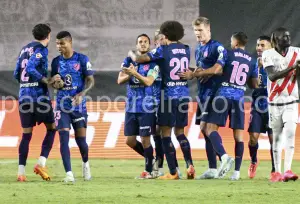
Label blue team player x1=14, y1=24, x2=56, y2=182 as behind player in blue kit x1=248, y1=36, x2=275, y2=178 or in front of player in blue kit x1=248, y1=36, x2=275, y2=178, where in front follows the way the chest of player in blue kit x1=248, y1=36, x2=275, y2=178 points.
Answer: in front

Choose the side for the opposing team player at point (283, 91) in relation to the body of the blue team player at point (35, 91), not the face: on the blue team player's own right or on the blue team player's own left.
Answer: on the blue team player's own right

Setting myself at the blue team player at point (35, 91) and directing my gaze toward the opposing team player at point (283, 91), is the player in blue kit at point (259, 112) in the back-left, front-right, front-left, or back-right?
front-left

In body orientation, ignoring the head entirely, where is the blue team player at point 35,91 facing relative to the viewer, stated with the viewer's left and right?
facing away from the viewer and to the right of the viewer

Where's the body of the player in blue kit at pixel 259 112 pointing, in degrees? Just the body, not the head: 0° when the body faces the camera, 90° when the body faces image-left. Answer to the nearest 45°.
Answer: approximately 45°

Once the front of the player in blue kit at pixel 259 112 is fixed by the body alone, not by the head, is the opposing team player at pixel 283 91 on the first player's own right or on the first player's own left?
on the first player's own left

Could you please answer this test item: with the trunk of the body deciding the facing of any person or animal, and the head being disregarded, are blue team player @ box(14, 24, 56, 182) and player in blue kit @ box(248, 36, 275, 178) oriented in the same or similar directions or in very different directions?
very different directions
